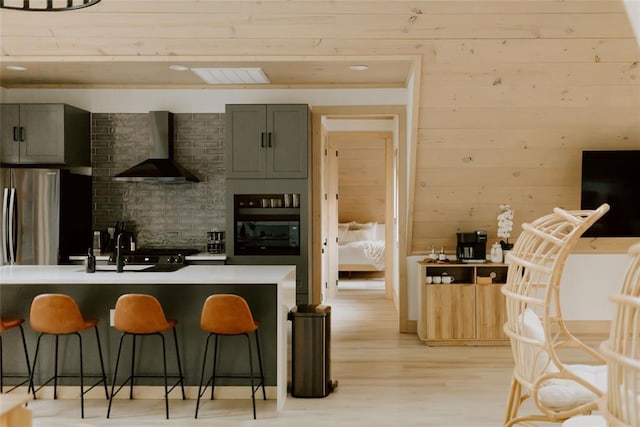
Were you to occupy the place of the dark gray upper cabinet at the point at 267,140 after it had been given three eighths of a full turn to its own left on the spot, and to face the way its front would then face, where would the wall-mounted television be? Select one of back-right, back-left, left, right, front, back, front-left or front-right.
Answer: front-right

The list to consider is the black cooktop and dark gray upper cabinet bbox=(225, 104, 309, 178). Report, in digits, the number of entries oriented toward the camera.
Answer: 2

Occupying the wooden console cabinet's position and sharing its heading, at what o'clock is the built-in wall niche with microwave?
The built-in wall niche with microwave is roughly at 3 o'clock from the wooden console cabinet.

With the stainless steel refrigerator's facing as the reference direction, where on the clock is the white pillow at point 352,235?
The white pillow is roughly at 8 o'clock from the stainless steel refrigerator.

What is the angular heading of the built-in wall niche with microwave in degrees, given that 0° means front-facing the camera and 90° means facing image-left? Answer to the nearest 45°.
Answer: approximately 0°

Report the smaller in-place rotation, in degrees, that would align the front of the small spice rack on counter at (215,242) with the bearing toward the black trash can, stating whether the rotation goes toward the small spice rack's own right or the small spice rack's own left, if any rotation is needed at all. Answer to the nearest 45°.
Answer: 0° — it already faces it

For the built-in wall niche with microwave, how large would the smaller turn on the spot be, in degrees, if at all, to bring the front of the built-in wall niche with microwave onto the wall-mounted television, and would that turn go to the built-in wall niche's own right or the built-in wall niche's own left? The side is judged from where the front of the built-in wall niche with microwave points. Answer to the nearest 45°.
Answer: approximately 90° to the built-in wall niche's own left

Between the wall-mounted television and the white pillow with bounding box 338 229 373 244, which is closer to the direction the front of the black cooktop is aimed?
the wall-mounted television

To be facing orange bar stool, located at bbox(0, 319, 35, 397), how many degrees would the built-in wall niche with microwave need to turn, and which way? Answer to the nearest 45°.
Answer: approximately 45° to its right
